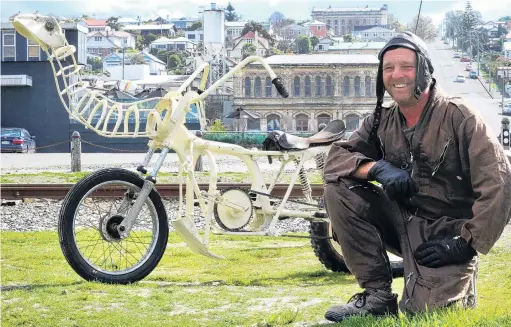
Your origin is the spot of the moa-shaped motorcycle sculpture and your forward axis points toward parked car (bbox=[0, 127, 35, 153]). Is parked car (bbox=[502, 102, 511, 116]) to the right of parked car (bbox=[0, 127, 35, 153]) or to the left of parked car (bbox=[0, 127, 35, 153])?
right

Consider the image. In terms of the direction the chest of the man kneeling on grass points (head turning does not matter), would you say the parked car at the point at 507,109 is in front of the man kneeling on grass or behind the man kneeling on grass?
behind

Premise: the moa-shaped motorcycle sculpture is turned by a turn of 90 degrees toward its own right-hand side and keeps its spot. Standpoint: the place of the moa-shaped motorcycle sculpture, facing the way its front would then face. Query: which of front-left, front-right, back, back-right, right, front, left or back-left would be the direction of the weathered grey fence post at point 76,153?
front

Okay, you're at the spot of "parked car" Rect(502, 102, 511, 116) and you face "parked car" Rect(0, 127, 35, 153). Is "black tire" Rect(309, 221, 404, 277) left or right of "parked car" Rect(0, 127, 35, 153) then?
left

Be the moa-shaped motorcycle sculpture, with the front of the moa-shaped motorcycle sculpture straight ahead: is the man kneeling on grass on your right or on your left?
on your left

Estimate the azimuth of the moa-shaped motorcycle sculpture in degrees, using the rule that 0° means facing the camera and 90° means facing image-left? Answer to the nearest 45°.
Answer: approximately 90°

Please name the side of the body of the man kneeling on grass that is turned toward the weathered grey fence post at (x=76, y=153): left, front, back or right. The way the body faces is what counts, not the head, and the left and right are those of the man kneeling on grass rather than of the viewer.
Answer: right

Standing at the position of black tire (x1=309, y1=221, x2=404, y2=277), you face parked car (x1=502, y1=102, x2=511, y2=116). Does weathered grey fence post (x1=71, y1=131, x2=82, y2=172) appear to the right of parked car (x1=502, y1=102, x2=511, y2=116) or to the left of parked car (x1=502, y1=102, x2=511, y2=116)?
left

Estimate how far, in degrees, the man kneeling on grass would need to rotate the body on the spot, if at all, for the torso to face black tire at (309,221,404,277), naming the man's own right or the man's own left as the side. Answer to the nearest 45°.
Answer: approximately 135° to the man's own right

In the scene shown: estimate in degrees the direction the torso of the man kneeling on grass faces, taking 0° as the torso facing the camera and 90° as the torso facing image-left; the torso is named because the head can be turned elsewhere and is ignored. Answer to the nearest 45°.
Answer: approximately 45°
